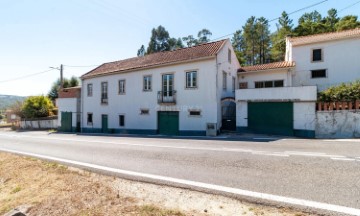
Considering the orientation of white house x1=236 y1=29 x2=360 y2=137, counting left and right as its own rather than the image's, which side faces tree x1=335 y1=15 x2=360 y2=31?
back

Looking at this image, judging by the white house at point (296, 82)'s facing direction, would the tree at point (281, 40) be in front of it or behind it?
behind

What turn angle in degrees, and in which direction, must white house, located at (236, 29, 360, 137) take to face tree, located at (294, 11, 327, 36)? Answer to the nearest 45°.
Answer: approximately 180°

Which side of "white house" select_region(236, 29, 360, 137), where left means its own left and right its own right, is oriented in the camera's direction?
front

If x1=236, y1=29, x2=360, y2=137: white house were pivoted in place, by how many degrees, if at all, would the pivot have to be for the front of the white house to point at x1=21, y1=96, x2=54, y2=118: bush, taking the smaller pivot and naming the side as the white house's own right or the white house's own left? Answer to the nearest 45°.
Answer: approximately 90° to the white house's own right

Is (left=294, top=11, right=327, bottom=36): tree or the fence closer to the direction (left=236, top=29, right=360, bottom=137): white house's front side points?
the fence

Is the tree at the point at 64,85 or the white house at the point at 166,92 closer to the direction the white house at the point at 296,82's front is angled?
the white house

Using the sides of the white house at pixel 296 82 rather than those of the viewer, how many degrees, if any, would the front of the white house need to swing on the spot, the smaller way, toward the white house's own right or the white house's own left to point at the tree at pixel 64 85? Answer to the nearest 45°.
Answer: approximately 90° to the white house's own right
